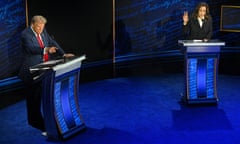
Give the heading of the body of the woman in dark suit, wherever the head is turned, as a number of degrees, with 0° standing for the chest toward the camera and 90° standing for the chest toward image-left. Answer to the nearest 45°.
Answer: approximately 0°

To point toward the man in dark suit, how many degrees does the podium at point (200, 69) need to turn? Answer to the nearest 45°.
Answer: approximately 45° to its right

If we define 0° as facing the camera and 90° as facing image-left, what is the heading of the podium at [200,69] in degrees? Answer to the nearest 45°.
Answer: approximately 0°

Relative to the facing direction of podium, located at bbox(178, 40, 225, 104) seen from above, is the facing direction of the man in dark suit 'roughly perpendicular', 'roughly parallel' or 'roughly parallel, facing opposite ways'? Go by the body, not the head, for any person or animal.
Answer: roughly perpendicular

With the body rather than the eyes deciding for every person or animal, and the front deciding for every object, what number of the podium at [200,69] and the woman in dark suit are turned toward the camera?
2

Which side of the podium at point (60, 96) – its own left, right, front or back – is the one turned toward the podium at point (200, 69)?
left

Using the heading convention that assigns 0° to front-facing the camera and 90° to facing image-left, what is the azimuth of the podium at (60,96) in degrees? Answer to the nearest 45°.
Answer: approximately 315°

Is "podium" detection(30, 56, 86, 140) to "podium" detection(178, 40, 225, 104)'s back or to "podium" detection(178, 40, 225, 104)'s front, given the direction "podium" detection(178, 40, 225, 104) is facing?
to the front

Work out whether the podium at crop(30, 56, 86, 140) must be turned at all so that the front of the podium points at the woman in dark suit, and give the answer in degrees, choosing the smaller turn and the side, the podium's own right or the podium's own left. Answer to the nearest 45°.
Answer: approximately 90° to the podium's own left
